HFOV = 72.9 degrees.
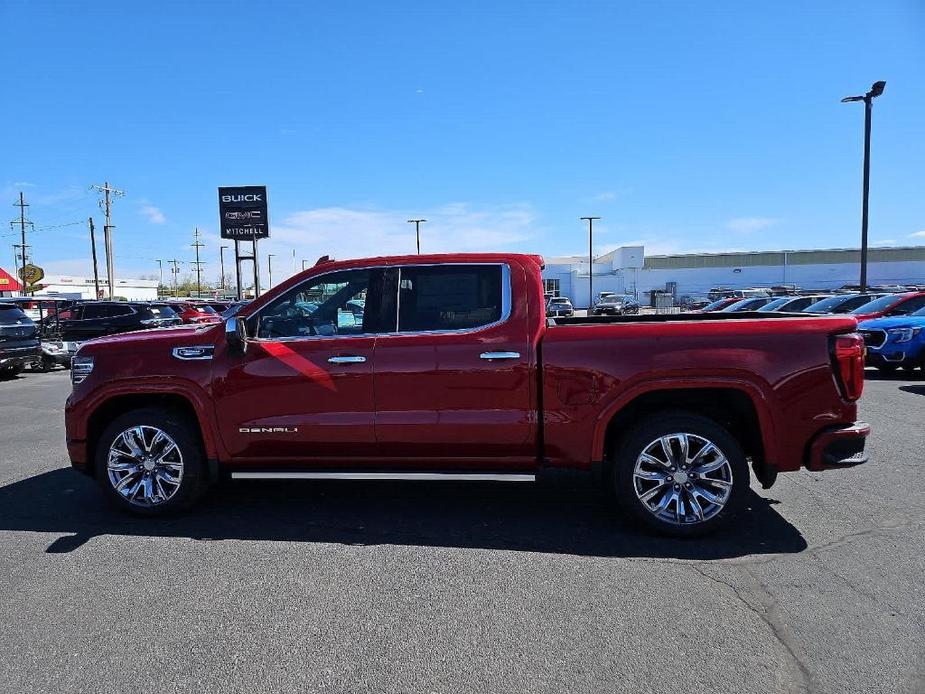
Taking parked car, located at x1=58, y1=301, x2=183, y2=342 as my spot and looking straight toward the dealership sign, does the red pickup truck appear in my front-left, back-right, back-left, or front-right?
back-right

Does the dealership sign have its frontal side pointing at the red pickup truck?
yes

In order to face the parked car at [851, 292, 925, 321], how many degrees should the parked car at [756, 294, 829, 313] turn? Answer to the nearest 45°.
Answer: approximately 45° to its left

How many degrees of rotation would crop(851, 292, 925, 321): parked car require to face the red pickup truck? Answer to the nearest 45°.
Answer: approximately 45° to its left

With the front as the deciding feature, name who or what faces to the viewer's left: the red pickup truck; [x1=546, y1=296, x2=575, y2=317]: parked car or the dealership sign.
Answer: the red pickup truck

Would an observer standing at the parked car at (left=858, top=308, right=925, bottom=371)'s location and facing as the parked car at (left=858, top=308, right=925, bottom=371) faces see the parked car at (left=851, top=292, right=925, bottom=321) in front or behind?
behind

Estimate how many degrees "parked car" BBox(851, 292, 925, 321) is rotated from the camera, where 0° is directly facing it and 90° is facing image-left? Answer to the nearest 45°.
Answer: approximately 45°

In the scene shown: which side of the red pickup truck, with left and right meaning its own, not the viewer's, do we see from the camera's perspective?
left

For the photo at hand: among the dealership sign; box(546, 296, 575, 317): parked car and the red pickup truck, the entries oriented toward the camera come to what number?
2

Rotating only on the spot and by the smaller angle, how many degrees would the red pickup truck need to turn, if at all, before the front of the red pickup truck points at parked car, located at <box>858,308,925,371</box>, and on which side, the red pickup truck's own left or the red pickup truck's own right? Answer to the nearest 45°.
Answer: approximately 135° to the red pickup truck's own right

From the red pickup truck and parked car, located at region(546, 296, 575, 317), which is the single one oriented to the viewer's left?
the red pickup truck

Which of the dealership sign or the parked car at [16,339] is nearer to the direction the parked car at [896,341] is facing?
the parked car
